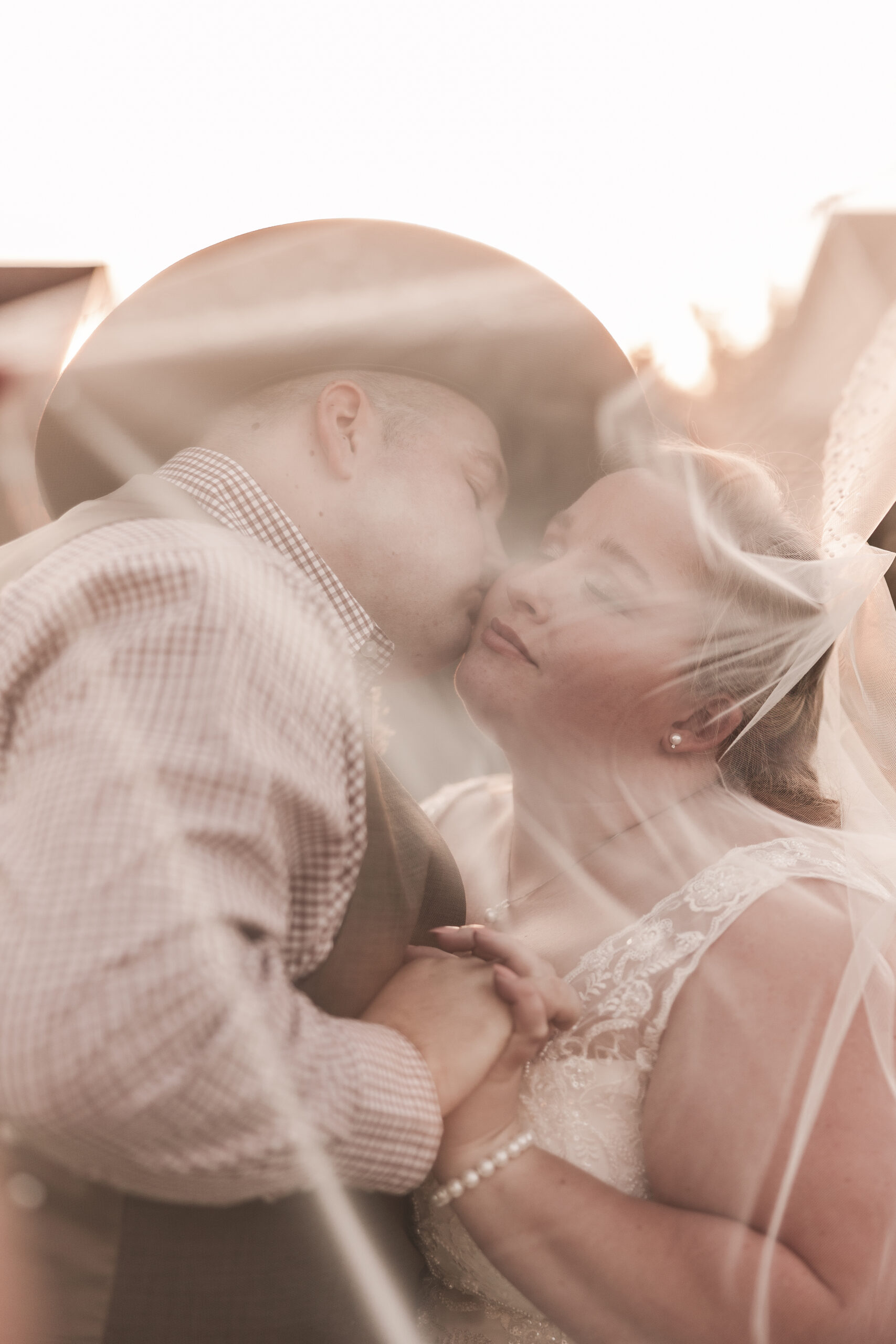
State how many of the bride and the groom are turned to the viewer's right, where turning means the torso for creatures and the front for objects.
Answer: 1

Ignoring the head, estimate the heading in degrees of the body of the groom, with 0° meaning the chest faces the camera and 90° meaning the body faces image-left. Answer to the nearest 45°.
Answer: approximately 270°

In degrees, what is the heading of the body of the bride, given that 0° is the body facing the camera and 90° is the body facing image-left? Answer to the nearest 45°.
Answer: approximately 45°

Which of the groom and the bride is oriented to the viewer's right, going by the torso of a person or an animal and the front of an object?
the groom

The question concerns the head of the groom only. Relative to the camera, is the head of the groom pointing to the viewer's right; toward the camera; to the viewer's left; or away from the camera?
to the viewer's right
